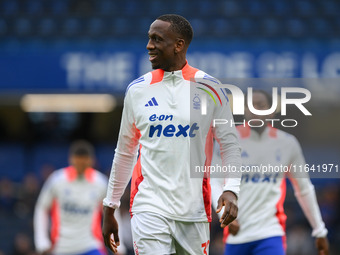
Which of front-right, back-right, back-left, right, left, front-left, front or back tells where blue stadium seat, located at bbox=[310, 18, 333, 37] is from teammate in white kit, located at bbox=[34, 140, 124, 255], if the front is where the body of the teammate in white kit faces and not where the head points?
back-left

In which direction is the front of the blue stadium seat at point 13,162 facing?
toward the camera

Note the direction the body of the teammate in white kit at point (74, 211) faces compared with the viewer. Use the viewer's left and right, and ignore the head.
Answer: facing the viewer

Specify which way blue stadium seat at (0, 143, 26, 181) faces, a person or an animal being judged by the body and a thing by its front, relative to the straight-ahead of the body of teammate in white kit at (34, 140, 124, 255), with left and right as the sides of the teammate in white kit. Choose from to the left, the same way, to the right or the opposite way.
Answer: the same way

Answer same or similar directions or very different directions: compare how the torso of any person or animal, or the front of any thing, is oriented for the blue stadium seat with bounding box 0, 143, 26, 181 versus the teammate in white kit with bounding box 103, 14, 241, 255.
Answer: same or similar directions

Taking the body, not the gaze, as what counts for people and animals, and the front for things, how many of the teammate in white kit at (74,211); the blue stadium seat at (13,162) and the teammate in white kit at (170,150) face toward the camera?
3

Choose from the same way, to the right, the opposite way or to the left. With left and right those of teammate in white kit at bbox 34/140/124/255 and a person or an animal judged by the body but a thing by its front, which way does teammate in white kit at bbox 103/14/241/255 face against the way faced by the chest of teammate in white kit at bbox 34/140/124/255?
the same way

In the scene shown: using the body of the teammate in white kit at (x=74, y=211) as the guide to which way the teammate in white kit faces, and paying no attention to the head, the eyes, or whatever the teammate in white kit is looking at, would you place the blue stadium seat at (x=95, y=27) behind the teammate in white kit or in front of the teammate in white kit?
behind

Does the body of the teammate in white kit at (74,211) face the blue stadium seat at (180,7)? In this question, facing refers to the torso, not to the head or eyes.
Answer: no

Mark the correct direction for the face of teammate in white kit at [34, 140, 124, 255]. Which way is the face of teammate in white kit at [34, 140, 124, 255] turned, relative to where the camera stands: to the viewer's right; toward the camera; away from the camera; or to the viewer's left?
toward the camera

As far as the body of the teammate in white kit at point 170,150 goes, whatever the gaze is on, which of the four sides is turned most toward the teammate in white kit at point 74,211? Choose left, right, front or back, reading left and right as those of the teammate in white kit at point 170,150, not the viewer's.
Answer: back

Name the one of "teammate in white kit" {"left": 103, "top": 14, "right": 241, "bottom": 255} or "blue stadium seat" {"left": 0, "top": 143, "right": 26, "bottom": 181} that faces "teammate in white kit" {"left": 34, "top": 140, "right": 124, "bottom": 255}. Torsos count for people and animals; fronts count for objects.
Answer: the blue stadium seat

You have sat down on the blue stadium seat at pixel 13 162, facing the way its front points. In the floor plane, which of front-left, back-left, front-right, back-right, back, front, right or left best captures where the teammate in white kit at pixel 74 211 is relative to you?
front

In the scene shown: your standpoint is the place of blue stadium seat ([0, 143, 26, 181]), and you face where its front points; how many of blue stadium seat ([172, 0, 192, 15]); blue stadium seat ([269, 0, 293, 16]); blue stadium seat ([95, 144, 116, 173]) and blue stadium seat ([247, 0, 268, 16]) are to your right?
0

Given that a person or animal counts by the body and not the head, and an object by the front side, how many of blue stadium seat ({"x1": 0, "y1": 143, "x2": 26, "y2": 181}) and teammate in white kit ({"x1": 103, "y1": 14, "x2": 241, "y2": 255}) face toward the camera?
2

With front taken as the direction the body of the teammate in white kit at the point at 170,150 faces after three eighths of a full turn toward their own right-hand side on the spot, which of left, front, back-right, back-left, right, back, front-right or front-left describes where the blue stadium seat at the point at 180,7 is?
front-right

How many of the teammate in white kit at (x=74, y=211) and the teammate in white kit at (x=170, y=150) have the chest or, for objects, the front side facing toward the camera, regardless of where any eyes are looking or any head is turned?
2

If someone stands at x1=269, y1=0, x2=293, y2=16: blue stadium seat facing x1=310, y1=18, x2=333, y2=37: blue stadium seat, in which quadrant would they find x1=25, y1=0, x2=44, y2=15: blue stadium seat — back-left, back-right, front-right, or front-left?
back-right
